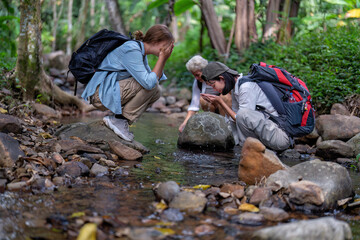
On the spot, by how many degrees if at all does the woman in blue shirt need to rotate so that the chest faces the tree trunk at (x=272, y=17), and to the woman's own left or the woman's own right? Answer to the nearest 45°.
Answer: approximately 45° to the woman's own left

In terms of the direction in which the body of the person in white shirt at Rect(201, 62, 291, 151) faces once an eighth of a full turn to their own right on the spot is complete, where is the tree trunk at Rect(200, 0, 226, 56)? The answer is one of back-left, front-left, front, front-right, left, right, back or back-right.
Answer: front-right

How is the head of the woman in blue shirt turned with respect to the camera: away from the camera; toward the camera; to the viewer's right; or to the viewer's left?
to the viewer's right

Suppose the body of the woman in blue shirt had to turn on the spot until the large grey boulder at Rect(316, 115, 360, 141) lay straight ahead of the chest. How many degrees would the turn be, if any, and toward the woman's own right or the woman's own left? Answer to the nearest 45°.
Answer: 0° — they already face it

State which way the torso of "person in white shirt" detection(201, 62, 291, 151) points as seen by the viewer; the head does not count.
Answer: to the viewer's left

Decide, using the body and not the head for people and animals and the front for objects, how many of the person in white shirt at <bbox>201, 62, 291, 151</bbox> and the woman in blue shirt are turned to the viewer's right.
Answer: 1

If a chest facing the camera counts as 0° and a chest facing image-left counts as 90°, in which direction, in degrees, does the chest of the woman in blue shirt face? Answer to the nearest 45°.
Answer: approximately 270°

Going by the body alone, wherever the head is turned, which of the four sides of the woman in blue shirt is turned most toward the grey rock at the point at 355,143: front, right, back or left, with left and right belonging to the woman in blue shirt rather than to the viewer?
front

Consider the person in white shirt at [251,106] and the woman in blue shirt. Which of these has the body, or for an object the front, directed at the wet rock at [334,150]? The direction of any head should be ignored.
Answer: the woman in blue shirt

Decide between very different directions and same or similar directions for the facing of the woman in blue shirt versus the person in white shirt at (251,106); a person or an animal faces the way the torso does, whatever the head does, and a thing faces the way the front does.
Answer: very different directions

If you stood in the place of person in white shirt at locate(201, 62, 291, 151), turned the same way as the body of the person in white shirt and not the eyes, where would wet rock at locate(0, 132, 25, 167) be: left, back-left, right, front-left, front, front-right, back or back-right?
front-left

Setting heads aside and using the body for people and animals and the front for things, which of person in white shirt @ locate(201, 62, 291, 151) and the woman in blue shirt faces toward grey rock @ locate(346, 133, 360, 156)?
the woman in blue shirt

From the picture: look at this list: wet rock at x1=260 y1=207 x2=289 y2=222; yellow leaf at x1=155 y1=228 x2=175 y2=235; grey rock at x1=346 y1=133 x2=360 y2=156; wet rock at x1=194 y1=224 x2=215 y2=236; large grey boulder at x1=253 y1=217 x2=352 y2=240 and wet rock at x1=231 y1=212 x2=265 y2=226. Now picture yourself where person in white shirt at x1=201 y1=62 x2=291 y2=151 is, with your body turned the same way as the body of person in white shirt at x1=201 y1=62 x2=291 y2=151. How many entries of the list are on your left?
5
